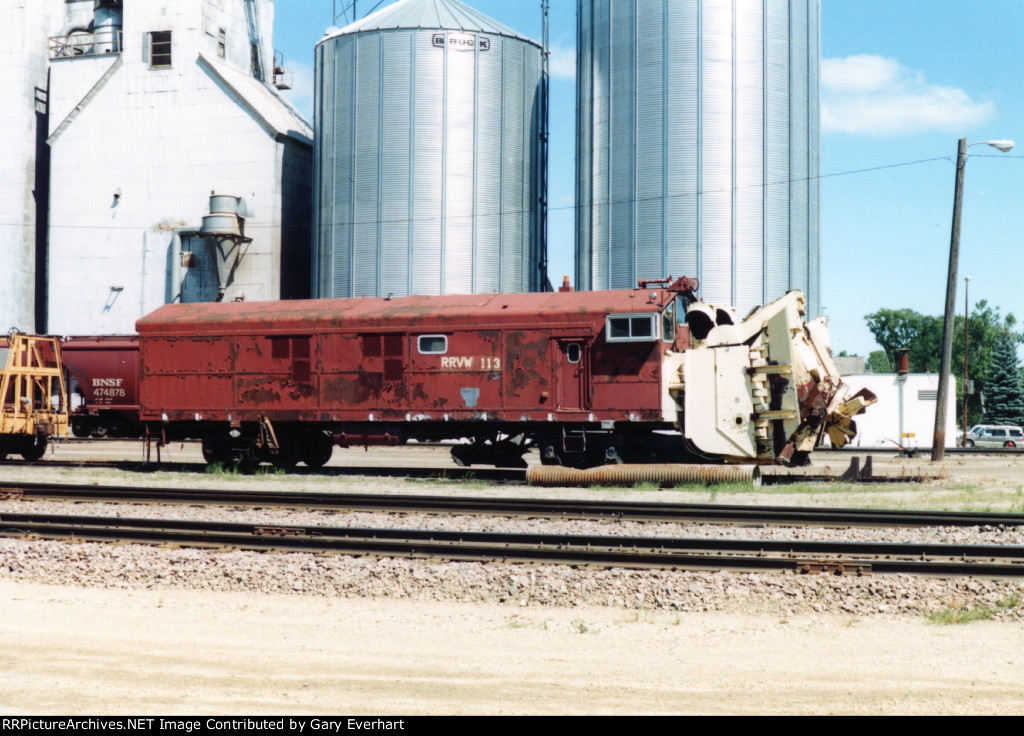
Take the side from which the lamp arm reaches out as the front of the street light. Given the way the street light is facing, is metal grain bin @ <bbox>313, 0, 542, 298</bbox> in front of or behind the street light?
behind

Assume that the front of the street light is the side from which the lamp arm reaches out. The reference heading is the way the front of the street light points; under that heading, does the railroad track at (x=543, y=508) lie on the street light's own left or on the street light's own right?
on the street light's own right

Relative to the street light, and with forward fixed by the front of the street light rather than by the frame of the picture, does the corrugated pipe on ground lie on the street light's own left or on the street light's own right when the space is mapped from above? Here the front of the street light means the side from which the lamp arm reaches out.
on the street light's own right

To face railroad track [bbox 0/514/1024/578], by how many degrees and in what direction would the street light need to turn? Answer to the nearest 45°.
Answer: approximately 90° to its right

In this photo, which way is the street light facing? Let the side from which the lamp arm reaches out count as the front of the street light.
to the viewer's right

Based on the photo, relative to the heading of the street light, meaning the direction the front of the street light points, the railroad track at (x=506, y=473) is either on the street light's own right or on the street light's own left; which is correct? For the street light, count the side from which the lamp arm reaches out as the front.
on the street light's own right

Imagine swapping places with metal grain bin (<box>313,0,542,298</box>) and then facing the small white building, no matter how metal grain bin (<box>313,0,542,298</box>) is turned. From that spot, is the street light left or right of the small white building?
right

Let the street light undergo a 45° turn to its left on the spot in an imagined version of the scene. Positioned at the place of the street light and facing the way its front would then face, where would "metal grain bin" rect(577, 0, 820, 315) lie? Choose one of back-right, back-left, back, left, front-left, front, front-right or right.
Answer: left

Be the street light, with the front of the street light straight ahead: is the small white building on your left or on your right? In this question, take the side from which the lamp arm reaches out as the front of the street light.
on your left
